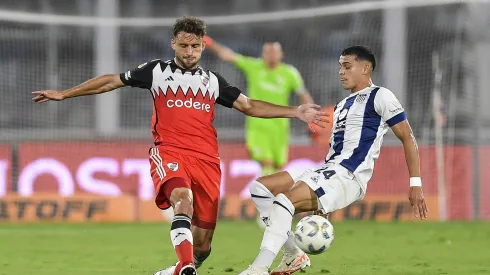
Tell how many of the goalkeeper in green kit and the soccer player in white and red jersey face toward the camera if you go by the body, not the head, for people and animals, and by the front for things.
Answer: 2

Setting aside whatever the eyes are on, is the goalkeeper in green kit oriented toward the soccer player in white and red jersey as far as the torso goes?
yes

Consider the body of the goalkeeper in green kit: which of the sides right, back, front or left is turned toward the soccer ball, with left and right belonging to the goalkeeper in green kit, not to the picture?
front

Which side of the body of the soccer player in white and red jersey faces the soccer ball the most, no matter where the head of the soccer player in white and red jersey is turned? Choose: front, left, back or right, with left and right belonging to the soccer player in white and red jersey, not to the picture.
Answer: left

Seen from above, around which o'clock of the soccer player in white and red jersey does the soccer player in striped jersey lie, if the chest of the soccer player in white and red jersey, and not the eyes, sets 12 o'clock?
The soccer player in striped jersey is roughly at 9 o'clock from the soccer player in white and red jersey.

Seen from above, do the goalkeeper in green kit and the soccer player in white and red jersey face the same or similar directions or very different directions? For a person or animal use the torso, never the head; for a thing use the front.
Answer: same or similar directions

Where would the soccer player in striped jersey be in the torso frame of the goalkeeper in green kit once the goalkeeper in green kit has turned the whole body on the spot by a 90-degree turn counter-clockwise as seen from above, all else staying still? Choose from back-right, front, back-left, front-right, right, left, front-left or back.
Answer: right

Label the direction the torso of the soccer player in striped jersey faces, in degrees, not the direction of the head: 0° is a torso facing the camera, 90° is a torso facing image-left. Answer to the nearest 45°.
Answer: approximately 45°

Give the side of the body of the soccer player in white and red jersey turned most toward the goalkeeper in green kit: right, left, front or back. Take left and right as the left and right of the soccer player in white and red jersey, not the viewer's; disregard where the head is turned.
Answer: back

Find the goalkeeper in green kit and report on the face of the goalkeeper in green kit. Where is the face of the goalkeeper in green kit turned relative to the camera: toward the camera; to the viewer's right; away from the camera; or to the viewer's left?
toward the camera

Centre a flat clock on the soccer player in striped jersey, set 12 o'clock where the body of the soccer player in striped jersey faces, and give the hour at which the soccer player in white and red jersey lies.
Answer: The soccer player in white and red jersey is roughly at 1 o'clock from the soccer player in striped jersey.

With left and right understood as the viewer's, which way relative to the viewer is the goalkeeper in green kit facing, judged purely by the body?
facing the viewer
